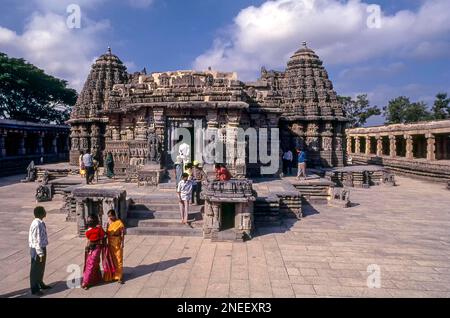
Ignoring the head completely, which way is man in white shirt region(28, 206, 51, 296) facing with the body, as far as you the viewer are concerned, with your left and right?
facing to the right of the viewer

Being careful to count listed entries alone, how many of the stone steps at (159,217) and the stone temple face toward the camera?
2

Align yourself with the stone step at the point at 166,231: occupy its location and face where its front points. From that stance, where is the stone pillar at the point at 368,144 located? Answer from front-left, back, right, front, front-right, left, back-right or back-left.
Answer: back-left

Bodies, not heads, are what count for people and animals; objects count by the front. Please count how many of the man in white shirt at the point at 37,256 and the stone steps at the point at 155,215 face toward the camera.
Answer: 1

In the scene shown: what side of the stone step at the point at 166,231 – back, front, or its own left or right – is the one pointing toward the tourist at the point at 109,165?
back

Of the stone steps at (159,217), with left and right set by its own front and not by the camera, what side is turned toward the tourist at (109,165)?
back
